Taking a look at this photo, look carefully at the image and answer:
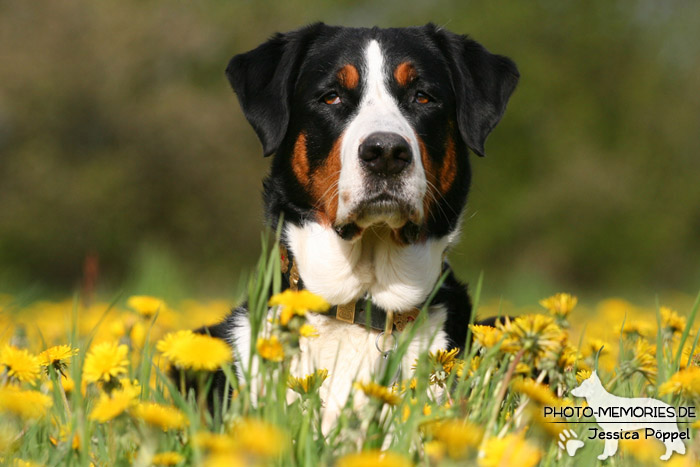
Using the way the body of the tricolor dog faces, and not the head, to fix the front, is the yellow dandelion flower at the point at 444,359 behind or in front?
in front

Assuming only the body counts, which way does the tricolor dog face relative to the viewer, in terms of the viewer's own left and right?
facing the viewer

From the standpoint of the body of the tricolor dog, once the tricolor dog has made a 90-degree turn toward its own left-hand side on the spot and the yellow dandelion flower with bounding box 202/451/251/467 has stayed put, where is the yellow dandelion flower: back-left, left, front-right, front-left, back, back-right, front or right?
right
